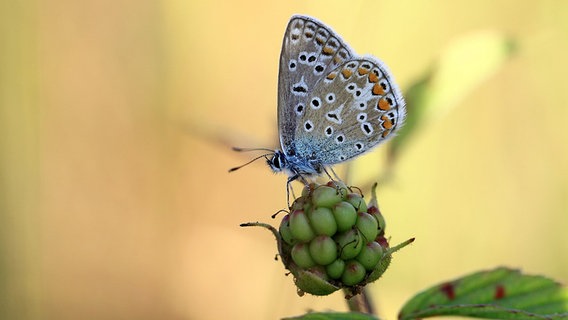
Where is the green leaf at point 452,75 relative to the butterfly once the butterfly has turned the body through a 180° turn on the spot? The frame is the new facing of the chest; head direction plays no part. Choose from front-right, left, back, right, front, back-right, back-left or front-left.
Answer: front-left

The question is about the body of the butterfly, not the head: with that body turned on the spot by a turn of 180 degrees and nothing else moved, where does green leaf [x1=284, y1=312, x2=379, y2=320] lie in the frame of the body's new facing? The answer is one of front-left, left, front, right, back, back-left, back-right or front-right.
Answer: right

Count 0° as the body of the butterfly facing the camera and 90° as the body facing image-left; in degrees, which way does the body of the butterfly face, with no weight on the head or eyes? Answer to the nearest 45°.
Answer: approximately 90°

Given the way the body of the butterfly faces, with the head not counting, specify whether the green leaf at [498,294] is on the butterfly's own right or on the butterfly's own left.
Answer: on the butterfly's own left
